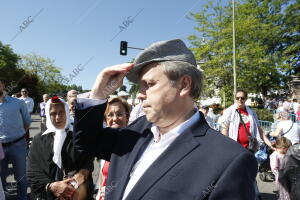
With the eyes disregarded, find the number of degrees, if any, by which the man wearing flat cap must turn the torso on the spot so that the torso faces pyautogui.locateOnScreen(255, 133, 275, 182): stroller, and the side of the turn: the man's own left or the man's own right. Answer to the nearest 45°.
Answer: approximately 180°

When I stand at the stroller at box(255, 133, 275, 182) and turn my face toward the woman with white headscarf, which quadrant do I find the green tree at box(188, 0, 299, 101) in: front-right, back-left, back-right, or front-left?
back-right

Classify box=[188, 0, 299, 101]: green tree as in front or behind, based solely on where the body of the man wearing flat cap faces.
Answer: behind

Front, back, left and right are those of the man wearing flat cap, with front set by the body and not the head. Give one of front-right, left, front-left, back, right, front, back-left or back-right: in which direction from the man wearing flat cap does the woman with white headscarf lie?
right

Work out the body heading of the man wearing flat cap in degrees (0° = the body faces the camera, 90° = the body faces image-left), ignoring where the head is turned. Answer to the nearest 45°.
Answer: approximately 45°
